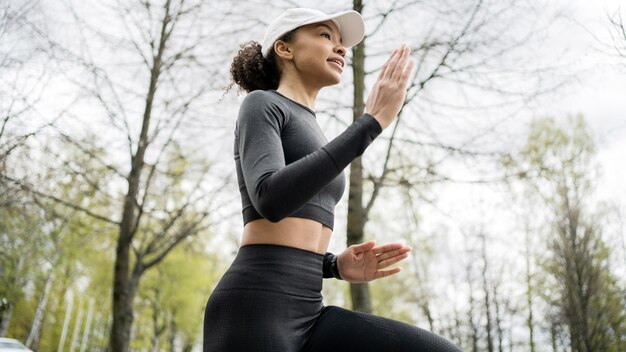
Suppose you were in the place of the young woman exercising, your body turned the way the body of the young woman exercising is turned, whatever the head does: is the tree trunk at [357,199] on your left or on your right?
on your left

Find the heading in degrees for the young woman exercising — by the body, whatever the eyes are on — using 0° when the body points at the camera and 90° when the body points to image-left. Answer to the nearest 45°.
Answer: approximately 270°

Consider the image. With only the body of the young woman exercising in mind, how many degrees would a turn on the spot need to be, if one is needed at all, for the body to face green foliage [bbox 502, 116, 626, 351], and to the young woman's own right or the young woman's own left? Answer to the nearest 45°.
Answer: approximately 45° to the young woman's own left

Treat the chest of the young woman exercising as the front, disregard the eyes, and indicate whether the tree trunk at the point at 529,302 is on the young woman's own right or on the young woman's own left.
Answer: on the young woman's own left

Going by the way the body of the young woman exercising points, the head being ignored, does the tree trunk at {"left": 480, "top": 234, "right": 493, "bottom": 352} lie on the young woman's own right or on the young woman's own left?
on the young woman's own left
